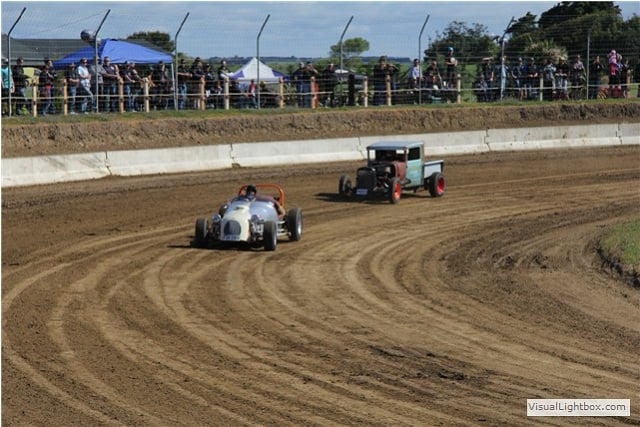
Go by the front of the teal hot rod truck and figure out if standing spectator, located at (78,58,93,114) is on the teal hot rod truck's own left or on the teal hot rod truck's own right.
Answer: on the teal hot rod truck's own right

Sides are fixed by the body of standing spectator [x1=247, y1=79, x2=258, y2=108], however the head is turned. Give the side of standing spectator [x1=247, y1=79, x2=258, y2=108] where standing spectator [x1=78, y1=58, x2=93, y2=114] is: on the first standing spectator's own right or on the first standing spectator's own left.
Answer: on the first standing spectator's own right

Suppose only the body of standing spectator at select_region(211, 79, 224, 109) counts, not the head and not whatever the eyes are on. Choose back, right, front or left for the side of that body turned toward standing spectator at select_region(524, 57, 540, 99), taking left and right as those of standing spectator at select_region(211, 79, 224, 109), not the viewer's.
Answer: left

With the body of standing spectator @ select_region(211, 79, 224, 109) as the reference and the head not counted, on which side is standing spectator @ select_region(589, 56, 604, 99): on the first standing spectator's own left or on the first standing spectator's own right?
on the first standing spectator's own left

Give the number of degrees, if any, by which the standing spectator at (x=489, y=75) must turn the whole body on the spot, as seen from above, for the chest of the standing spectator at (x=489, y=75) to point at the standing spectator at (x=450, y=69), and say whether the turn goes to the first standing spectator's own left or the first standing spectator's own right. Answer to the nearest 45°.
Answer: approximately 45° to the first standing spectator's own right

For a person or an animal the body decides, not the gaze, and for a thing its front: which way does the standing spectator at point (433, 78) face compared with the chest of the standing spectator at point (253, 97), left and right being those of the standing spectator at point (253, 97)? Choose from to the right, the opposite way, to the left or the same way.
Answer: the same way

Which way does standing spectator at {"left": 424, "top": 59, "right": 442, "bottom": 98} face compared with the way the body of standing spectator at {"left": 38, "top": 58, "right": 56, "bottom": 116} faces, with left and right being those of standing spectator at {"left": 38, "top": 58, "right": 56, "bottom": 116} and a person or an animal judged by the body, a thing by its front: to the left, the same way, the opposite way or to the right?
the same way

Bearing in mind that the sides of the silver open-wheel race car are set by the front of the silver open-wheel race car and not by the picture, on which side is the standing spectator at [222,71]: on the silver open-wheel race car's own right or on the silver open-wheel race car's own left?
on the silver open-wheel race car's own right

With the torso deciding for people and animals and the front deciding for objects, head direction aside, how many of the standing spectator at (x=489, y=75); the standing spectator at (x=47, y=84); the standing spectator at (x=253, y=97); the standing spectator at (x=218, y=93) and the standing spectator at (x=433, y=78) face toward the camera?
5

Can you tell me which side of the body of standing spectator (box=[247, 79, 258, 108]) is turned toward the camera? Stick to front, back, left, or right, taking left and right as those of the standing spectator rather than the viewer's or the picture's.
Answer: front

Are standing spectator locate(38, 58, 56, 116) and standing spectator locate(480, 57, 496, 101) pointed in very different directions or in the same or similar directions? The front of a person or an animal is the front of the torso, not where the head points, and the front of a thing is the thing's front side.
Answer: same or similar directions

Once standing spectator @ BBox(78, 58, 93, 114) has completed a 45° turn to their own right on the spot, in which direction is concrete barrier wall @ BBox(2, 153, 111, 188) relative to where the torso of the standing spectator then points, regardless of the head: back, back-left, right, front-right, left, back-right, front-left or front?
front

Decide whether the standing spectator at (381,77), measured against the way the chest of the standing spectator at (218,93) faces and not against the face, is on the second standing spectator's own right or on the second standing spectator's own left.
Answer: on the second standing spectator's own left

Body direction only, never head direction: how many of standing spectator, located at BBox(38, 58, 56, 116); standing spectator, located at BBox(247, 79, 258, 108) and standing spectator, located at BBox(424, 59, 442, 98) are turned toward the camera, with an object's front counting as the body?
3

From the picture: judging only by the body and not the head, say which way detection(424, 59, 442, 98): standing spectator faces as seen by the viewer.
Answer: toward the camera

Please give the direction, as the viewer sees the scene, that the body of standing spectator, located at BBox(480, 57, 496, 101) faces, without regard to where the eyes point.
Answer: toward the camera

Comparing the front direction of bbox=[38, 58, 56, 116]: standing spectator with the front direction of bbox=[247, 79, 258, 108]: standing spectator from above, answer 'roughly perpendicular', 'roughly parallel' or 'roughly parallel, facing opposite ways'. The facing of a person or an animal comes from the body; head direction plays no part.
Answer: roughly parallel
